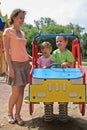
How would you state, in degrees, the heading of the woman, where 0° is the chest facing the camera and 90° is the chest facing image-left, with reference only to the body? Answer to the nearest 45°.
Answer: approximately 315°

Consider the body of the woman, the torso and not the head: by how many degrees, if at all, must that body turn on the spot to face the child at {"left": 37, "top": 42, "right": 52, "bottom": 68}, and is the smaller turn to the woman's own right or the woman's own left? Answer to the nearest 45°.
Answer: approximately 90° to the woman's own left

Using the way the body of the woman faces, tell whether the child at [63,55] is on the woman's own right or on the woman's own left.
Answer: on the woman's own left
